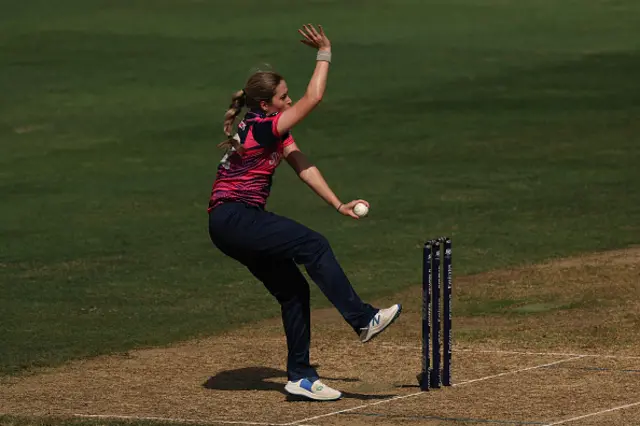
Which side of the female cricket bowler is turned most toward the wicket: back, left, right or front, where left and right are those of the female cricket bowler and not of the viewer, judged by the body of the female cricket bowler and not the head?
front

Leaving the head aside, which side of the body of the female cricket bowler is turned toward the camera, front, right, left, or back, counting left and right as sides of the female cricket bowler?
right
